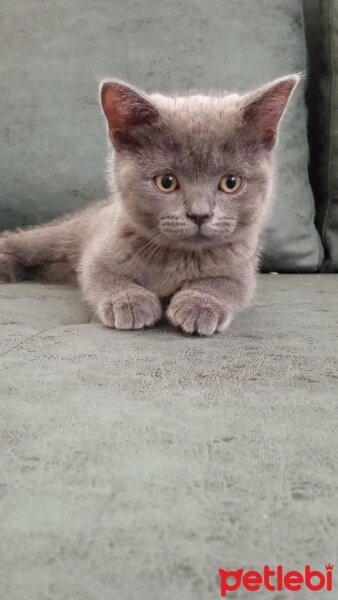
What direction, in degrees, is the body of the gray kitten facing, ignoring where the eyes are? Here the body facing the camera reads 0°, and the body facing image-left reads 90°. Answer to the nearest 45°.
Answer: approximately 315°

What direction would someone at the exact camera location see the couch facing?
facing the viewer
